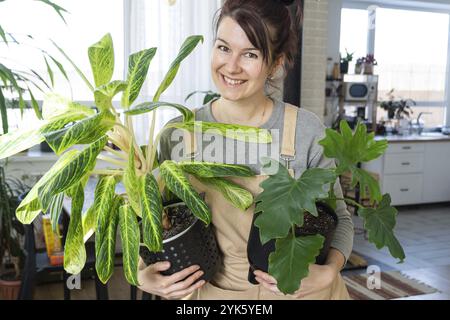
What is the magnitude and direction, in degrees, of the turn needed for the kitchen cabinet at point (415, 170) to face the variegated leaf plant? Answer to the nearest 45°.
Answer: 0° — it already faces it

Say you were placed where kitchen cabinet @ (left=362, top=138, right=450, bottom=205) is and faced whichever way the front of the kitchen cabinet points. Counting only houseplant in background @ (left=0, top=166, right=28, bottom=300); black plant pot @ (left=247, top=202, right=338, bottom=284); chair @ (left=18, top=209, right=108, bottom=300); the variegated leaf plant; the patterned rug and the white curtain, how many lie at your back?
0

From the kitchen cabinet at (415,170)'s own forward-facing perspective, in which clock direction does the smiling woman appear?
The smiling woman is roughly at 12 o'clock from the kitchen cabinet.

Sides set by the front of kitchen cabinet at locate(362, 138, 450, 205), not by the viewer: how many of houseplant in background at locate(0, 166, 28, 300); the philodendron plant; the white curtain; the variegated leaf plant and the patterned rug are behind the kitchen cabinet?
0

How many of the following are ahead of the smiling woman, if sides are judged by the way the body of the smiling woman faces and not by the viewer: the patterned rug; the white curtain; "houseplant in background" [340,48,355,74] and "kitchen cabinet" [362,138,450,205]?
0

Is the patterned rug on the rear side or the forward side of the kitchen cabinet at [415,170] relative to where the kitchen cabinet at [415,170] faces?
on the forward side

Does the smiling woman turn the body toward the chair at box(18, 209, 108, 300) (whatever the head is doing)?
no

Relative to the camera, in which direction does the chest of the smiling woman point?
toward the camera

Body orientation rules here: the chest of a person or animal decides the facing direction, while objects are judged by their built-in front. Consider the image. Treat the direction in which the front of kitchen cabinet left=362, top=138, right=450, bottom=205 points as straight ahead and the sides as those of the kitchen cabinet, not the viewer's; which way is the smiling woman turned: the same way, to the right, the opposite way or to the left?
the same way

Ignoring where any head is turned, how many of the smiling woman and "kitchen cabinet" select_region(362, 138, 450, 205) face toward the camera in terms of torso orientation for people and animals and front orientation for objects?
2

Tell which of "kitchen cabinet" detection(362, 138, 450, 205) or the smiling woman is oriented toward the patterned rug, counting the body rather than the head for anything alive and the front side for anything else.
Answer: the kitchen cabinet

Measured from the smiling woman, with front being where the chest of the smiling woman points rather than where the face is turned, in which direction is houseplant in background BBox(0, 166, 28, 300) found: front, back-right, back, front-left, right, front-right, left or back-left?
back-right

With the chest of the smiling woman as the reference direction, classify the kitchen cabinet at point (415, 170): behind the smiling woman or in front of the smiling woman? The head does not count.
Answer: behind

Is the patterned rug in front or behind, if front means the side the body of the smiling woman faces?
behind

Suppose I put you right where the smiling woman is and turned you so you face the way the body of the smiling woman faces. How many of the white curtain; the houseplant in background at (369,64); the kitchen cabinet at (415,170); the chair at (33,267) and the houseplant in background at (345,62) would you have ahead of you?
0

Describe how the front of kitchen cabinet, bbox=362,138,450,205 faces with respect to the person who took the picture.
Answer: facing the viewer
